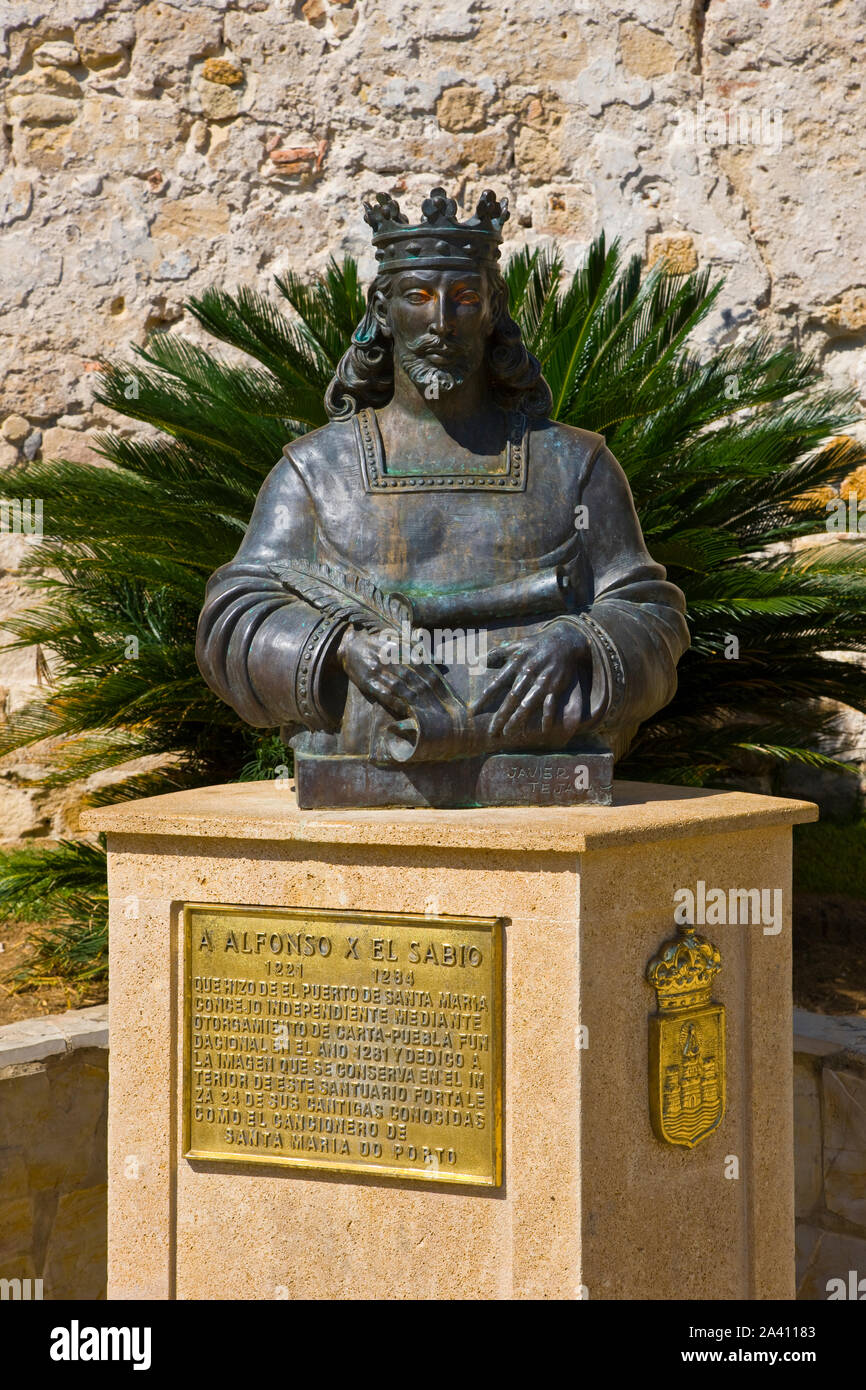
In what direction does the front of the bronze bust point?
toward the camera

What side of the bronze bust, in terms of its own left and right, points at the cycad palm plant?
back
